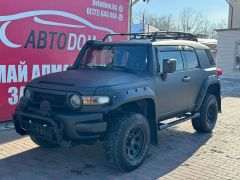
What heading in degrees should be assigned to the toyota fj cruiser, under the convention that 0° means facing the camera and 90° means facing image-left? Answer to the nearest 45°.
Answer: approximately 45°

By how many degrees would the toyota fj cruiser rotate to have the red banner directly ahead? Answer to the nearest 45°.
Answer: approximately 90° to its right
